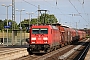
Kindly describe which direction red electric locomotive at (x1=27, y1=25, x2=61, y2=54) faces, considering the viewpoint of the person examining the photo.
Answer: facing the viewer and to the left of the viewer
